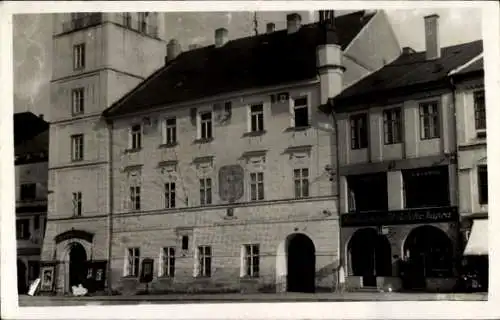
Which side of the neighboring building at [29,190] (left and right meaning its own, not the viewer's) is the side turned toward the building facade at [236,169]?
left

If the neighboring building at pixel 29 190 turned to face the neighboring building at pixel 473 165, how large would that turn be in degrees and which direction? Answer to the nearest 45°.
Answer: approximately 45° to its left

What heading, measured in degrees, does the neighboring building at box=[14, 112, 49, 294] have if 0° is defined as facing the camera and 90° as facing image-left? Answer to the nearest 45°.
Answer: approximately 0°

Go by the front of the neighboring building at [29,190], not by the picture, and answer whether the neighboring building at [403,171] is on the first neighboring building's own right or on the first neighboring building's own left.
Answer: on the first neighboring building's own left
